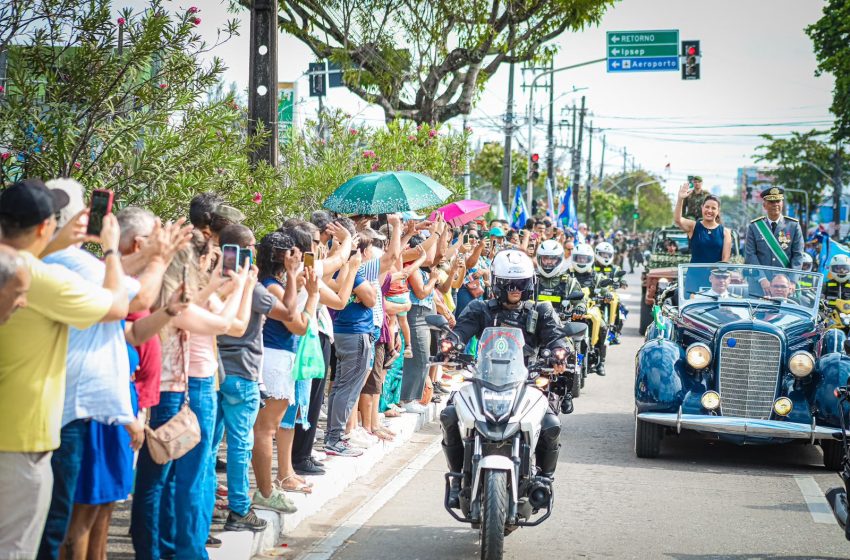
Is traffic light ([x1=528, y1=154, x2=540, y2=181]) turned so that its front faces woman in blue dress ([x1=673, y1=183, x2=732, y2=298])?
yes

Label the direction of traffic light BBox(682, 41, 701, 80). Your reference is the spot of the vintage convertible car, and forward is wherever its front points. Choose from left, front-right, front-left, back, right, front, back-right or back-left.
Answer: back

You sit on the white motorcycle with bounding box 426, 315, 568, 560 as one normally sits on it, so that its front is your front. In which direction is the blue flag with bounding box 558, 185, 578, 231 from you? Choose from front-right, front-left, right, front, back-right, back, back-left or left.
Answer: back

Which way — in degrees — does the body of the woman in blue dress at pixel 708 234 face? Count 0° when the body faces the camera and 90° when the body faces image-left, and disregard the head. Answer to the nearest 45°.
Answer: approximately 0°

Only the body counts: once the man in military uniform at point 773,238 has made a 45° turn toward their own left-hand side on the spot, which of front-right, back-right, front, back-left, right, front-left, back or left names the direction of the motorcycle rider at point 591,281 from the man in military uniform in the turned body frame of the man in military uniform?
back

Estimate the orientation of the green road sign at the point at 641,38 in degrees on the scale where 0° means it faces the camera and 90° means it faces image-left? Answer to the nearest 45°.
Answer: approximately 0°

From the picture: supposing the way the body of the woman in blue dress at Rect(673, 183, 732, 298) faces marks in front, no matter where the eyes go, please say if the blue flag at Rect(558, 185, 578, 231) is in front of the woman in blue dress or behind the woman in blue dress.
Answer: behind
